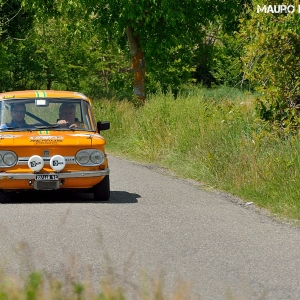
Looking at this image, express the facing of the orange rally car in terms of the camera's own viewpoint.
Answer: facing the viewer

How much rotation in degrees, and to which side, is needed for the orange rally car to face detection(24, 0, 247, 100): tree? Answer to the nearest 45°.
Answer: approximately 180°

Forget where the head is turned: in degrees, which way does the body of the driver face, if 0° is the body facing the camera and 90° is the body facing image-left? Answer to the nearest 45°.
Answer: approximately 0°

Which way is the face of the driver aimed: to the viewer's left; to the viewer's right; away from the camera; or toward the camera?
toward the camera

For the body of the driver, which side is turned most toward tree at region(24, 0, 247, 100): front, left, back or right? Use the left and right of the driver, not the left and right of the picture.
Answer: back
